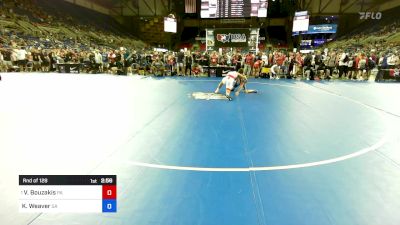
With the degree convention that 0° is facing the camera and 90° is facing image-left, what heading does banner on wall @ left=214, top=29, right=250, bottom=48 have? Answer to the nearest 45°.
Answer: approximately 0°

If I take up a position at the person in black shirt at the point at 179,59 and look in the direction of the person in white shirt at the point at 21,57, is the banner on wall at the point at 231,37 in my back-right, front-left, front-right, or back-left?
back-right

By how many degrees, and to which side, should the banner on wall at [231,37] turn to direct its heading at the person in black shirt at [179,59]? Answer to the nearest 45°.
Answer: approximately 45° to its right

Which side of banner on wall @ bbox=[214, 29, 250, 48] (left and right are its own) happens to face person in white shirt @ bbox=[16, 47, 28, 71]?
right
